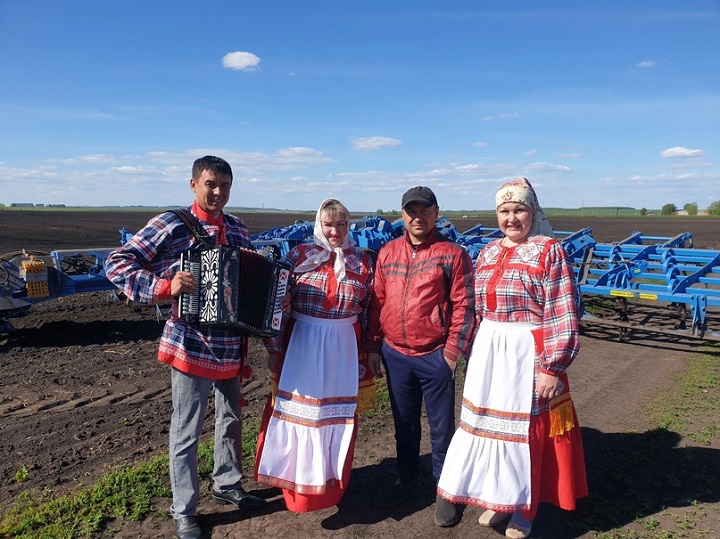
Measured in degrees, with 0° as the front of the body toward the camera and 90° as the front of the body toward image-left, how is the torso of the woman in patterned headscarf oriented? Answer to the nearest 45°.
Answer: approximately 45°

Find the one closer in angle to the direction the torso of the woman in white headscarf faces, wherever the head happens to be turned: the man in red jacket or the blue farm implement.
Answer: the man in red jacket

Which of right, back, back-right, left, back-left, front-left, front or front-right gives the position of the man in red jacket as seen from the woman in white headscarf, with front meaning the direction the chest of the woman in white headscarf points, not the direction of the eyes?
left

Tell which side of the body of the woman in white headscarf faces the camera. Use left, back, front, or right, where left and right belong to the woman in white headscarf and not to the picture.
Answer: front

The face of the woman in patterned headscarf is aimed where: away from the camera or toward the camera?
toward the camera

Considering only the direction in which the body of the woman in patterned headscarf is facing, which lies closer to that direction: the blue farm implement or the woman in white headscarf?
the woman in white headscarf

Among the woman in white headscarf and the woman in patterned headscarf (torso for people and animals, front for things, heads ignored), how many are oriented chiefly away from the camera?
0
